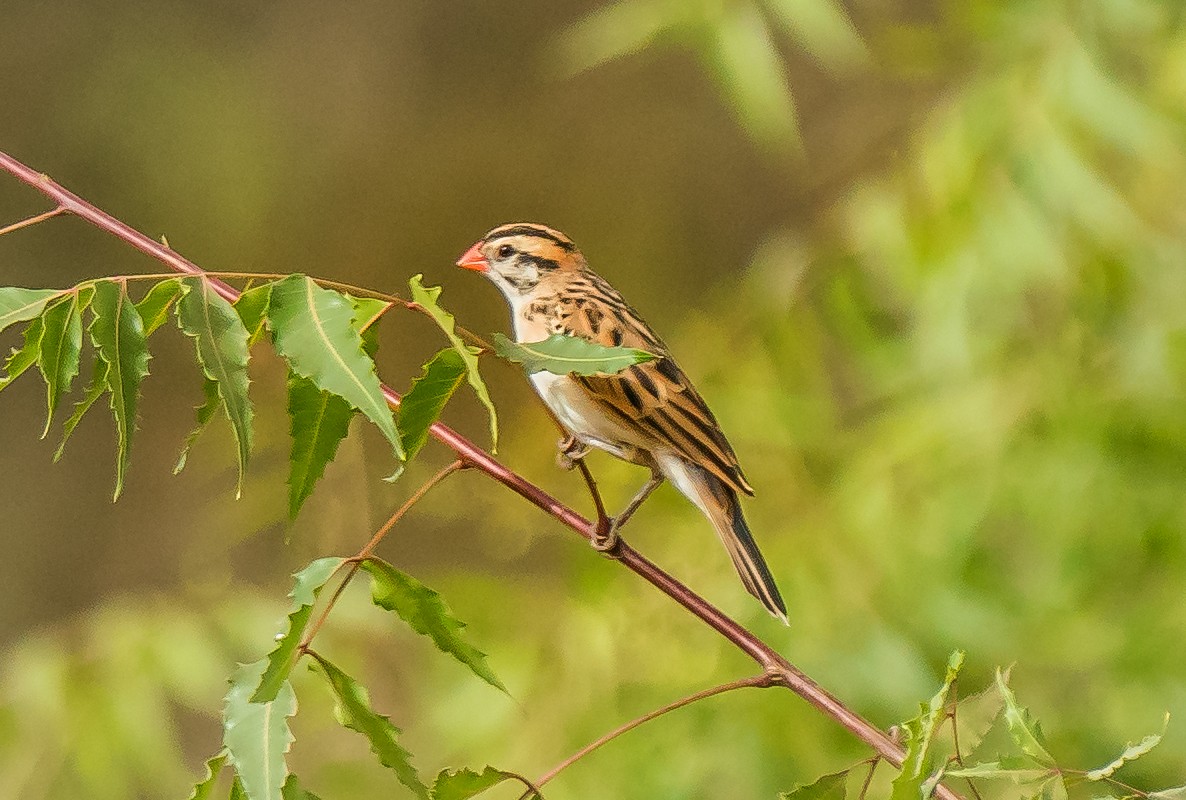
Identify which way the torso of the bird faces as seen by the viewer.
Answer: to the viewer's left
